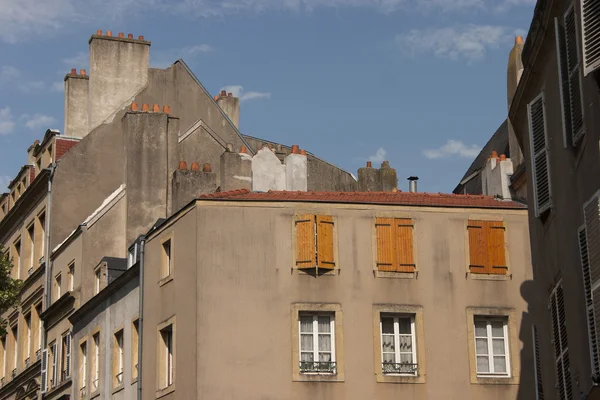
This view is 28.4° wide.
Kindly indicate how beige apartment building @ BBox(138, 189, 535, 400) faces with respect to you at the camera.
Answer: facing the viewer
